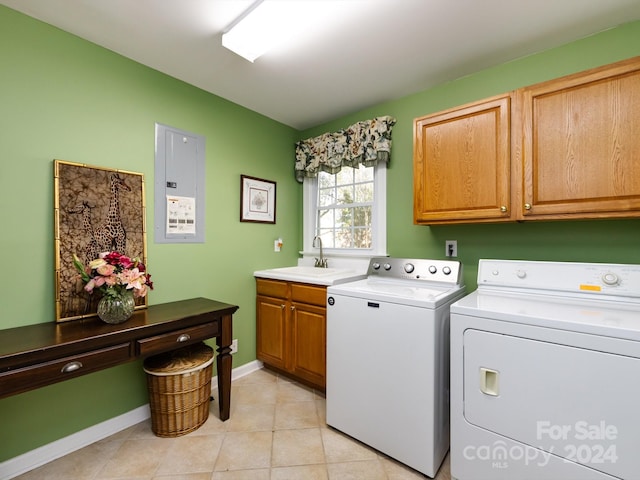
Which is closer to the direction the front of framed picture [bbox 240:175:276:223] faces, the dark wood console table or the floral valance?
the floral valance

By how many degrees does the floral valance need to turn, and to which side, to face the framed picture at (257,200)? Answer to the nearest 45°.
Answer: approximately 45° to its right

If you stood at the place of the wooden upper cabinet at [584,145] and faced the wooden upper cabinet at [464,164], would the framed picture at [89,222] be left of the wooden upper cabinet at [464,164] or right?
left

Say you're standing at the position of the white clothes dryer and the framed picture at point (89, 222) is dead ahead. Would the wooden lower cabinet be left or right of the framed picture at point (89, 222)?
right

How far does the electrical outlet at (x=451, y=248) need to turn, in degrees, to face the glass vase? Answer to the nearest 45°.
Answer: approximately 45° to its right

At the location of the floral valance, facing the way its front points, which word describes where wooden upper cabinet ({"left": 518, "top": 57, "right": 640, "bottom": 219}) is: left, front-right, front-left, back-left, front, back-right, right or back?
left

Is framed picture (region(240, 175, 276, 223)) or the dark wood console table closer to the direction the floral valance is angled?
the dark wood console table

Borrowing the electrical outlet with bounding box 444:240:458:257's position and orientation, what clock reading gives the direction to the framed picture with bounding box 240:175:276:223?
The framed picture is roughly at 3 o'clock from the electrical outlet.

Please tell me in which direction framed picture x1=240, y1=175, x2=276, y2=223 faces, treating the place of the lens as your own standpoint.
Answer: facing the viewer and to the right of the viewer

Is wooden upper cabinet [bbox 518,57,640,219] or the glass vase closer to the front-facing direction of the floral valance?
the glass vase
